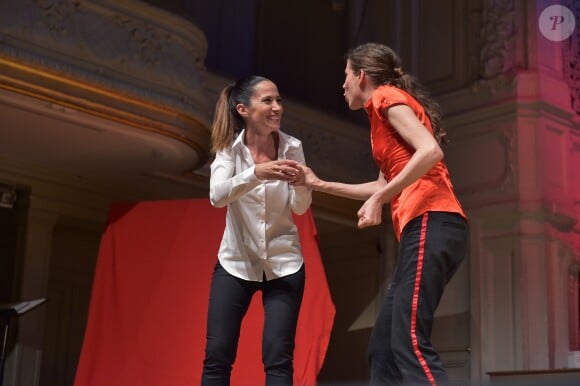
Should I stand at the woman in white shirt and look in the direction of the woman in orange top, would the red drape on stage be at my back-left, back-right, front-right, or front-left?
back-left

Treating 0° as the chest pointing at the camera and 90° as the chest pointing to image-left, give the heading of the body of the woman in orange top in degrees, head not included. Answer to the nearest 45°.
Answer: approximately 90°

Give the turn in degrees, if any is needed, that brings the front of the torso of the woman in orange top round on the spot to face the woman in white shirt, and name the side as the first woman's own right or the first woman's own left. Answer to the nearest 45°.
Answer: approximately 45° to the first woman's own right

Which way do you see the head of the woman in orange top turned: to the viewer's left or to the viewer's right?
to the viewer's left

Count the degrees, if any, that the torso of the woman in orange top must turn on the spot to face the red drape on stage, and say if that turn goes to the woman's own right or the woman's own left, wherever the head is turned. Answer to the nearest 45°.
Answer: approximately 45° to the woman's own right
